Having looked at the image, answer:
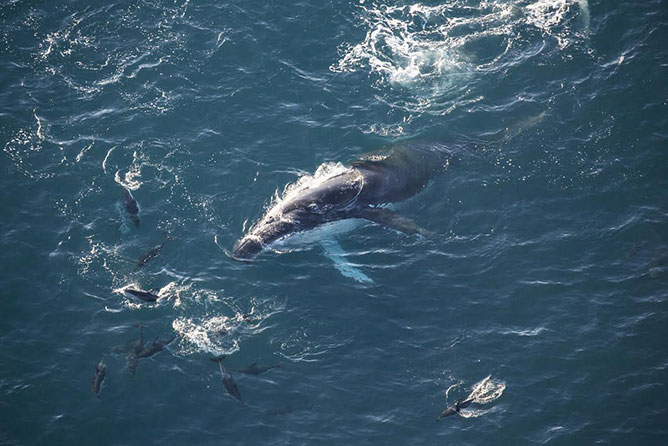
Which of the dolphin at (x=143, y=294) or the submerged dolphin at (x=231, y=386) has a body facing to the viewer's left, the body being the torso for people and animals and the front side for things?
the dolphin

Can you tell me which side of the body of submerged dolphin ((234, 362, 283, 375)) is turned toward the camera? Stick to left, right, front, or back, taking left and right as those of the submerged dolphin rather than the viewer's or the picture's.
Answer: left

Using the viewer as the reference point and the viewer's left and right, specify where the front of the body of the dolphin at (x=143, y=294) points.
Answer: facing to the left of the viewer

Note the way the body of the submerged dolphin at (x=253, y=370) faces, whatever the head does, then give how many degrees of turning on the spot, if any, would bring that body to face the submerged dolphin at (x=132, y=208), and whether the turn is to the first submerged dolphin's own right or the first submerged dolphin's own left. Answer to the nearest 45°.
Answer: approximately 90° to the first submerged dolphin's own right
